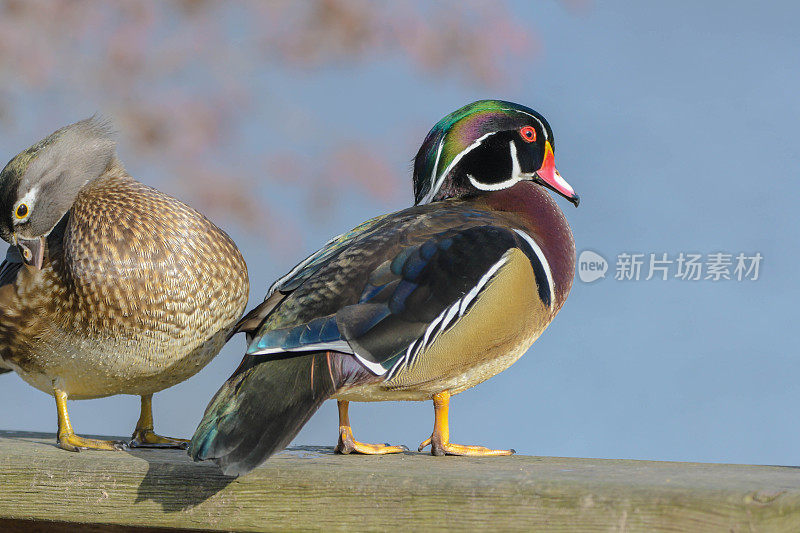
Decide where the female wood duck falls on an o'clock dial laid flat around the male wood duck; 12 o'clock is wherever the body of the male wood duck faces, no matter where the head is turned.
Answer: The female wood duck is roughly at 7 o'clock from the male wood duck.

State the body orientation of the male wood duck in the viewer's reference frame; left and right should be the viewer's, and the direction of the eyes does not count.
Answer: facing to the right of the viewer
